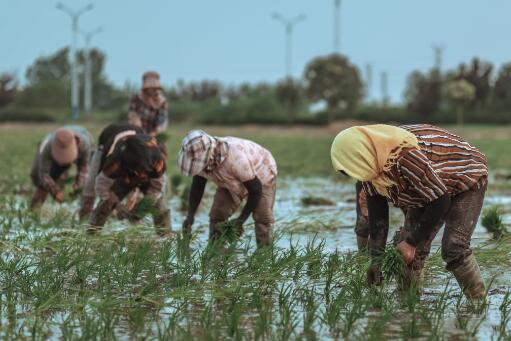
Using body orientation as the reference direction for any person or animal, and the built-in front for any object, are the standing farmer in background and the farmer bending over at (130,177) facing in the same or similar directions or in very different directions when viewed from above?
same or similar directions

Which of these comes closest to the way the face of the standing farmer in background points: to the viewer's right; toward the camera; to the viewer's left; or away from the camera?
toward the camera

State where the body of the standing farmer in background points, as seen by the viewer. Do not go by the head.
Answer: toward the camera

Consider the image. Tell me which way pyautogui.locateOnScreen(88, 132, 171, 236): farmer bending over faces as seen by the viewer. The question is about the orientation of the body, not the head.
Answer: toward the camera

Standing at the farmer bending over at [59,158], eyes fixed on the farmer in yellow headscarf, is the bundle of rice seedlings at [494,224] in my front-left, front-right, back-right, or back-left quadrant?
front-left

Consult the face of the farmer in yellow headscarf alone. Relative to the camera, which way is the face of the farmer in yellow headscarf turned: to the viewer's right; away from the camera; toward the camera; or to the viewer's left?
to the viewer's left

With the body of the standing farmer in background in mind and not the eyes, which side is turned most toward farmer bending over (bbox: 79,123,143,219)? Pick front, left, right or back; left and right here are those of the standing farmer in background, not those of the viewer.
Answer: front

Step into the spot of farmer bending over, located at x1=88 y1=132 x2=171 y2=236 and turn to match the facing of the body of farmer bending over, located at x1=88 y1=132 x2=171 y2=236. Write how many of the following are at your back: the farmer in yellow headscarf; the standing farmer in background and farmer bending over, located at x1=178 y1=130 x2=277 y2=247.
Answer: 1

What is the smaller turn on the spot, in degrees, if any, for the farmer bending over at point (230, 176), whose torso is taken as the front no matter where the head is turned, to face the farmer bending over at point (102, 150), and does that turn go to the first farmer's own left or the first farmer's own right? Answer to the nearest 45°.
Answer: approximately 90° to the first farmer's own right

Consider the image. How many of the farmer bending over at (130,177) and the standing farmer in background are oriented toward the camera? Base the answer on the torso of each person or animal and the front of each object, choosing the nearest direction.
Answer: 2

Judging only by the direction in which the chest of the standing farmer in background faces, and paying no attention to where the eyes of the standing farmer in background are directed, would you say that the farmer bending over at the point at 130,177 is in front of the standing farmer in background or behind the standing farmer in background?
in front

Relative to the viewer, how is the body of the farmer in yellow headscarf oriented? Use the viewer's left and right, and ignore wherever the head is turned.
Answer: facing the viewer and to the left of the viewer
